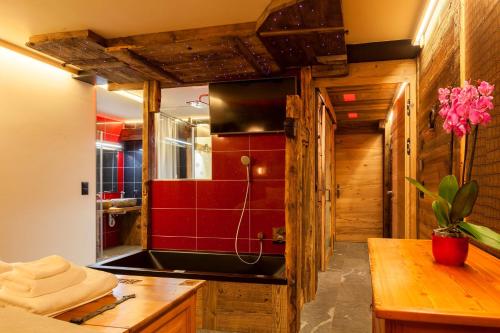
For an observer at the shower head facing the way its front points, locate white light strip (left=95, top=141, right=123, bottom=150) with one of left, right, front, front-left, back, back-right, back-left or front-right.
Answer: back-right

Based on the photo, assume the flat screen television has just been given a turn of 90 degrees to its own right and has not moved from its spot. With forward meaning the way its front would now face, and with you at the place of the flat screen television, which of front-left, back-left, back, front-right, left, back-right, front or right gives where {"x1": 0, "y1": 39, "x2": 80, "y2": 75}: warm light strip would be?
front

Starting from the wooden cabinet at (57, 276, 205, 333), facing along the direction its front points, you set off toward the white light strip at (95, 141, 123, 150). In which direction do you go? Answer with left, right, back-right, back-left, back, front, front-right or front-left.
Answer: back-left

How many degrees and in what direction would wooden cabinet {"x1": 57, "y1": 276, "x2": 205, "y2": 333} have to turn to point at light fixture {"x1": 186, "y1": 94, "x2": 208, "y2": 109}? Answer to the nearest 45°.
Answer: approximately 135° to its left

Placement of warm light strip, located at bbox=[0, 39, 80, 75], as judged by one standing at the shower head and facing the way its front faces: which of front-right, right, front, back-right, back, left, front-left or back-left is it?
right
